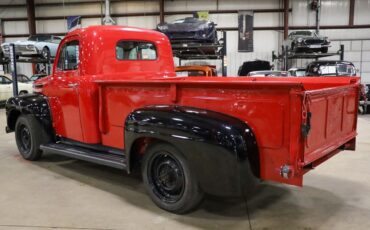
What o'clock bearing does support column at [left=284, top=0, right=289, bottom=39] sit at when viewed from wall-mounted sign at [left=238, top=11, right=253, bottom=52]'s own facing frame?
The support column is roughly at 9 o'clock from the wall-mounted sign.

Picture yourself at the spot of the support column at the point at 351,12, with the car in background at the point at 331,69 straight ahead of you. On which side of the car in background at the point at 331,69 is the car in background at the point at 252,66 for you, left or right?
right

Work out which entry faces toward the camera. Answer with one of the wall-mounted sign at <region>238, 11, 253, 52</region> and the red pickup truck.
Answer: the wall-mounted sign

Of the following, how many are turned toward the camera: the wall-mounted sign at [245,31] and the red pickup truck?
1

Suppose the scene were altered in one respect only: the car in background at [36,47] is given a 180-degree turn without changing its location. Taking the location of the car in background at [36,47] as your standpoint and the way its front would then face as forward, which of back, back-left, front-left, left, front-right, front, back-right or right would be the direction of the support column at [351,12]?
front-right

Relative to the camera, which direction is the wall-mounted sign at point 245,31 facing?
toward the camera

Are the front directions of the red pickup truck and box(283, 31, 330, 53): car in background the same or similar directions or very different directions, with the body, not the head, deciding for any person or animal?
very different directions

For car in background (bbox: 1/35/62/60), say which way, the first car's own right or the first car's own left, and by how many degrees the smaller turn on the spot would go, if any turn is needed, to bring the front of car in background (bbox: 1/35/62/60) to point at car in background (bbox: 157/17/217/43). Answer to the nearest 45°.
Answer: approximately 90° to the first car's own left

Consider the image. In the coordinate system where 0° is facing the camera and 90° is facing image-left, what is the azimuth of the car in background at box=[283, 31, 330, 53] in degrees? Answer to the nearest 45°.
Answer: approximately 315°

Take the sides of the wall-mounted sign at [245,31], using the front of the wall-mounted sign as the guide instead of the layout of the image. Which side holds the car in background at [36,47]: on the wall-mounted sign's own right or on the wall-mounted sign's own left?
on the wall-mounted sign's own right

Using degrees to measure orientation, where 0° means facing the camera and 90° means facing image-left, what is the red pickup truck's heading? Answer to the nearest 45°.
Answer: approximately 135°

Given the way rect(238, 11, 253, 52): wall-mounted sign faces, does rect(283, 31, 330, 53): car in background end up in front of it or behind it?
in front

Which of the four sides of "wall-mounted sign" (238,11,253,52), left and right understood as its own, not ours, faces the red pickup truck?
front
